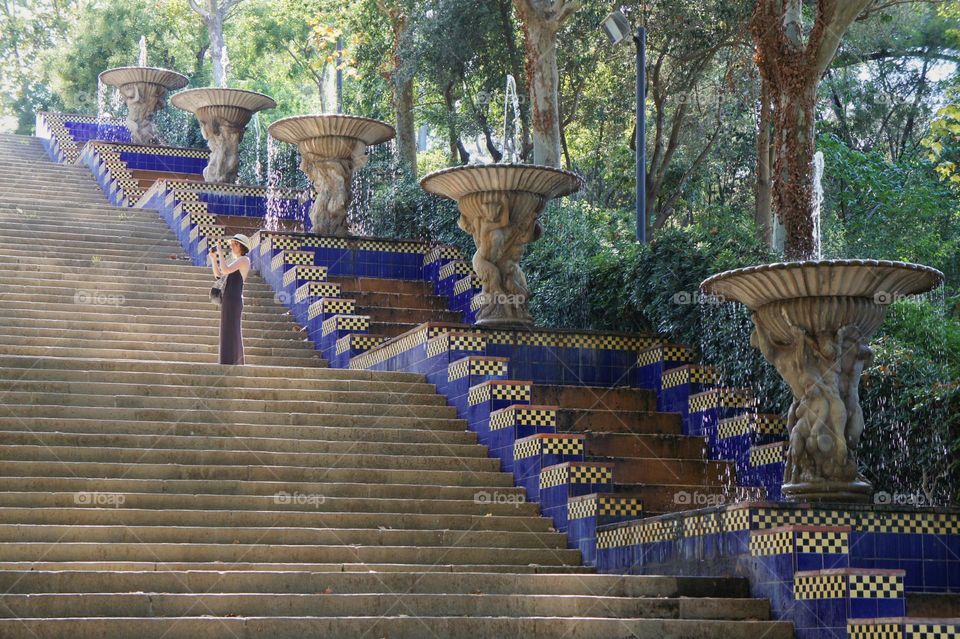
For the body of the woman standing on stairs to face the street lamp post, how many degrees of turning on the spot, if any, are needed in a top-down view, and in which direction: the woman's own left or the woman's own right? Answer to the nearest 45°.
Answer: approximately 180°

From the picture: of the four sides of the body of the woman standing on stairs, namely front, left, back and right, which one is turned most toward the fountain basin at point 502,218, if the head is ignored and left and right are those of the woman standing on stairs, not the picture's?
back

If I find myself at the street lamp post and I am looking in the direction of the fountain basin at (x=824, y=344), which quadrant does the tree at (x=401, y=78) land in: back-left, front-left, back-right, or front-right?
back-right

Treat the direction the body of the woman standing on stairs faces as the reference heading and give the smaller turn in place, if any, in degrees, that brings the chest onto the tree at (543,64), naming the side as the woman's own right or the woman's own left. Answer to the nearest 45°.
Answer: approximately 135° to the woman's own right

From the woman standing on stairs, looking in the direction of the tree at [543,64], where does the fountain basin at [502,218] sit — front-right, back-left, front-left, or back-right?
front-right

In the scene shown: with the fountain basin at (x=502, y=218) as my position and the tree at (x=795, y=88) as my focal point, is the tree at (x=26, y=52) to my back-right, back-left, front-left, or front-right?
back-left

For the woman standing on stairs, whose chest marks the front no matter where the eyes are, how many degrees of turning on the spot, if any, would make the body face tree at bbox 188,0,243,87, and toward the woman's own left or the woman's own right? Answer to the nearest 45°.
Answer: approximately 90° to the woman's own right

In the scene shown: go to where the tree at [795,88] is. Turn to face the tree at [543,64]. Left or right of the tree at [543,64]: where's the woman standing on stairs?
left

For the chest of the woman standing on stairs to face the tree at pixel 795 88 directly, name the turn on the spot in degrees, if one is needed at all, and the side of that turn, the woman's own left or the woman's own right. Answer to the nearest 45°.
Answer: approximately 180°
